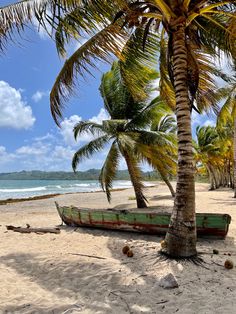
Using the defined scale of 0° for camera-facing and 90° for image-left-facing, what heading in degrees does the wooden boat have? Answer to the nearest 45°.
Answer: approximately 90°

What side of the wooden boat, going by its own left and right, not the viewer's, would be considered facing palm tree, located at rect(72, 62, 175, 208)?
right
